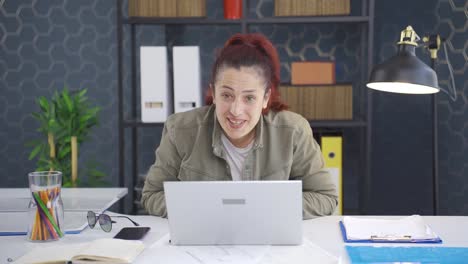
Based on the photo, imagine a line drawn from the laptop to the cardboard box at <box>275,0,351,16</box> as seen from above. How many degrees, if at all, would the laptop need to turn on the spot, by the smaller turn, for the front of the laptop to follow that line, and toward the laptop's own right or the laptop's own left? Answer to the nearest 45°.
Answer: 0° — it already faces it

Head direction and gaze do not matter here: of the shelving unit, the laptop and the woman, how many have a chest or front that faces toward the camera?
2

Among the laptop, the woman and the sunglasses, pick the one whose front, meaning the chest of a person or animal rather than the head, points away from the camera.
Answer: the laptop

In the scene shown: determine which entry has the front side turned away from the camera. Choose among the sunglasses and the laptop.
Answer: the laptop

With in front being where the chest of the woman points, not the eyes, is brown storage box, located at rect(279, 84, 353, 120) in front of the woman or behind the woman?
behind

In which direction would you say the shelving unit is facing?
toward the camera

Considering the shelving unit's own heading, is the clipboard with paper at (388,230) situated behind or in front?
in front

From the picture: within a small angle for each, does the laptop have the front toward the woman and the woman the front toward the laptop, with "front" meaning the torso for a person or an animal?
yes

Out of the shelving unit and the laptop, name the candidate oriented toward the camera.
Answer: the shelving unit

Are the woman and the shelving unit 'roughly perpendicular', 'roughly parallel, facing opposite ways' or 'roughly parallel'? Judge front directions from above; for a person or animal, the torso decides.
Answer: roughly parallel

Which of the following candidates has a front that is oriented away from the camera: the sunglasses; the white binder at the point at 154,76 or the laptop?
the laptop

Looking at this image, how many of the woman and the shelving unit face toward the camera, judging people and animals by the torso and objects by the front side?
2

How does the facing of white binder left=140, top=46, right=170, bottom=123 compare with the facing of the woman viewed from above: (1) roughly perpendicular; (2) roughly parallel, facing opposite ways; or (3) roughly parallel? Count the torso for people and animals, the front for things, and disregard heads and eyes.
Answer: roughly parallel

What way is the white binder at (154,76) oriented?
toward the camera

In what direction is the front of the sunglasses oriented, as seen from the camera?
facing the viewer and to the left of the viewer

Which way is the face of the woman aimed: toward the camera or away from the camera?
toward the camera

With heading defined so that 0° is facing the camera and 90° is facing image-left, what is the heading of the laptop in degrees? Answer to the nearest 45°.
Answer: approximately 180°

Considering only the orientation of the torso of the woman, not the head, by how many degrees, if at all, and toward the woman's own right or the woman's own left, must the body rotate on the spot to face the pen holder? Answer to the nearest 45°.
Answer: approximately 45° to the woman's own right
